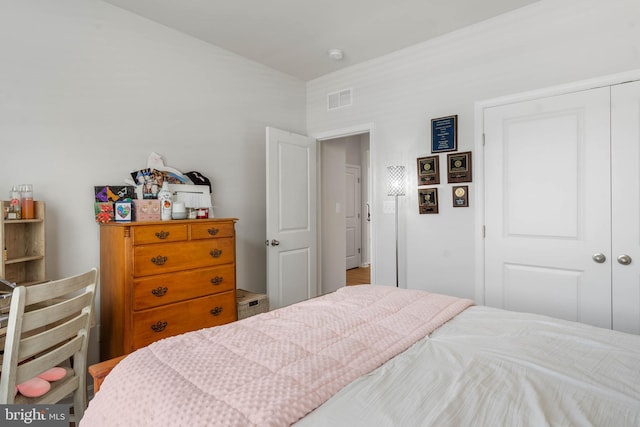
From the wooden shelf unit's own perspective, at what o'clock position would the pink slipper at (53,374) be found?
The pink slipper is roughly at 1 o'clock from the wooden shelf unit.

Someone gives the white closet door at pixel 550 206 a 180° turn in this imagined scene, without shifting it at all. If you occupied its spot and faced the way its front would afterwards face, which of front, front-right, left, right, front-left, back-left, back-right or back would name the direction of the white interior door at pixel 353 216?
left

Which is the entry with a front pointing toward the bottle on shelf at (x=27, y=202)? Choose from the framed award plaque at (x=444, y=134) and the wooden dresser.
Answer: the framed award plaque

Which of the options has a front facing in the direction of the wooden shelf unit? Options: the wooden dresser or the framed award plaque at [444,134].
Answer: the framed award plaque

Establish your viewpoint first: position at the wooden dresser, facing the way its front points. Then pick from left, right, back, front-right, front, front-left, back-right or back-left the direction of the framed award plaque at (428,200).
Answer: front-left

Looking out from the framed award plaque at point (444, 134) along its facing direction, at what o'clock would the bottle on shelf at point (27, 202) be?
The bottle on shelf is roughly at 12 o'clock from the framed award plaque.

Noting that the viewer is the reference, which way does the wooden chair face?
facing away from the viewer and to the left of the viewer
